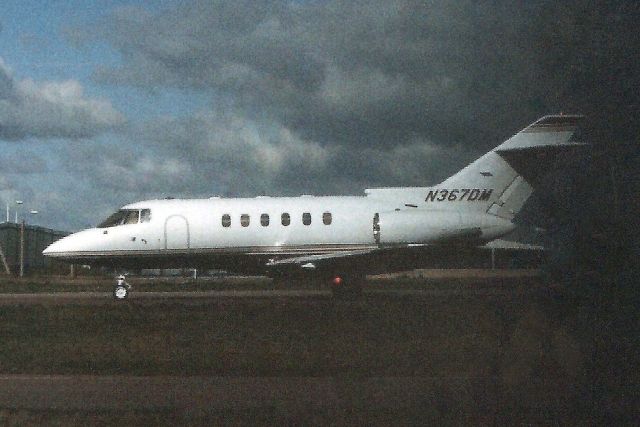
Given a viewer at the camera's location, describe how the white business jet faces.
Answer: facing to the left of the viewer
